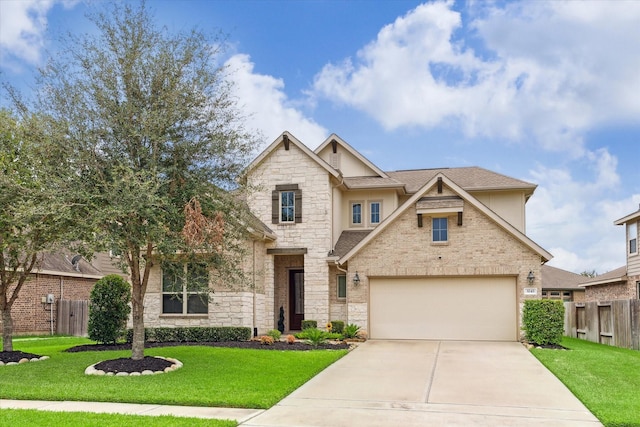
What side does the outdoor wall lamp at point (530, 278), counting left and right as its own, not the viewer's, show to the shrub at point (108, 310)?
right

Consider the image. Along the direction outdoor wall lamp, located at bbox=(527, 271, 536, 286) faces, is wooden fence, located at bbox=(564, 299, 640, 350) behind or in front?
behind

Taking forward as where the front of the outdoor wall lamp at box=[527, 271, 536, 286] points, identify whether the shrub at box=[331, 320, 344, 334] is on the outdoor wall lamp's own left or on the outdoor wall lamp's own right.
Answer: on the outdoor wall lamp's own right

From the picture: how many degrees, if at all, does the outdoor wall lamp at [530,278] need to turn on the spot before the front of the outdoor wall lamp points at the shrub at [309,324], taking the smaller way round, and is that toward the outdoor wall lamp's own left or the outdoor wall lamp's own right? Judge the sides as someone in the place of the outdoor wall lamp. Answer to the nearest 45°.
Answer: approximately 90° to the outdoor wall lamp's own right

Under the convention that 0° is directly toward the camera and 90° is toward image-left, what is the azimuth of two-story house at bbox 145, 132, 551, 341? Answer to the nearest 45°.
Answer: approximately 0°

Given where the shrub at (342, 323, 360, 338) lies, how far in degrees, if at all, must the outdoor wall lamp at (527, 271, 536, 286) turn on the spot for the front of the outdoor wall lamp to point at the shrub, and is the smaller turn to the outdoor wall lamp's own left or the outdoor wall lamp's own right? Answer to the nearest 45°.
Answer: approximately 90° to the outdoor wall lamp's own right

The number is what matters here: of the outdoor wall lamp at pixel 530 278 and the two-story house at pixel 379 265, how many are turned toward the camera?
2

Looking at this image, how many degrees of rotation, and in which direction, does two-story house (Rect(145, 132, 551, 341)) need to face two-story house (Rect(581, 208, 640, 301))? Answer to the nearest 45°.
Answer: approximately 135° to its left
